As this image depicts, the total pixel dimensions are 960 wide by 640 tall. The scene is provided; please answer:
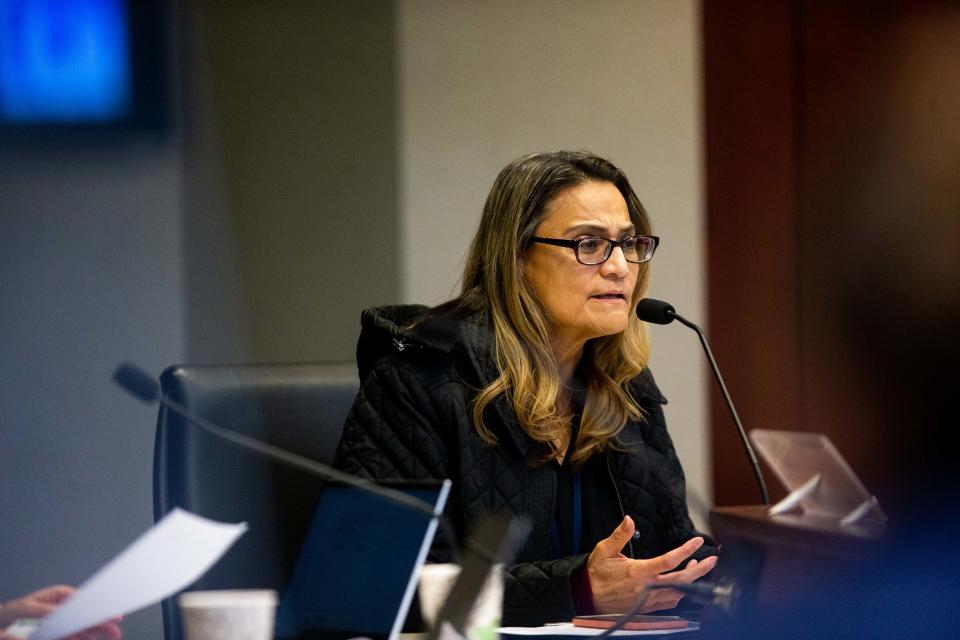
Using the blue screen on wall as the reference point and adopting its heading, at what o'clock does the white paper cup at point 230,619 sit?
The white paper cup is roughly at 12 o'clock from the blue screen on wall.

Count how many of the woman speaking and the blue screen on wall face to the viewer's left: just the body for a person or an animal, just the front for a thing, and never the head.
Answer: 0

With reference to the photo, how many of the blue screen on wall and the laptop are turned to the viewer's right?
0

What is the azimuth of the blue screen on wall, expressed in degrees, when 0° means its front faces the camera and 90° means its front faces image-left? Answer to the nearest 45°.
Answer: approximately 0°

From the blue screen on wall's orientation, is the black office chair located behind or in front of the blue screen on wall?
in front

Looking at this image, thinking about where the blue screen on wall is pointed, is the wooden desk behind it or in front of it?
in front

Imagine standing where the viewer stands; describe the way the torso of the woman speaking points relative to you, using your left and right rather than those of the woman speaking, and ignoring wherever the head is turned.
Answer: facing the viewer and to the right of the viewer
